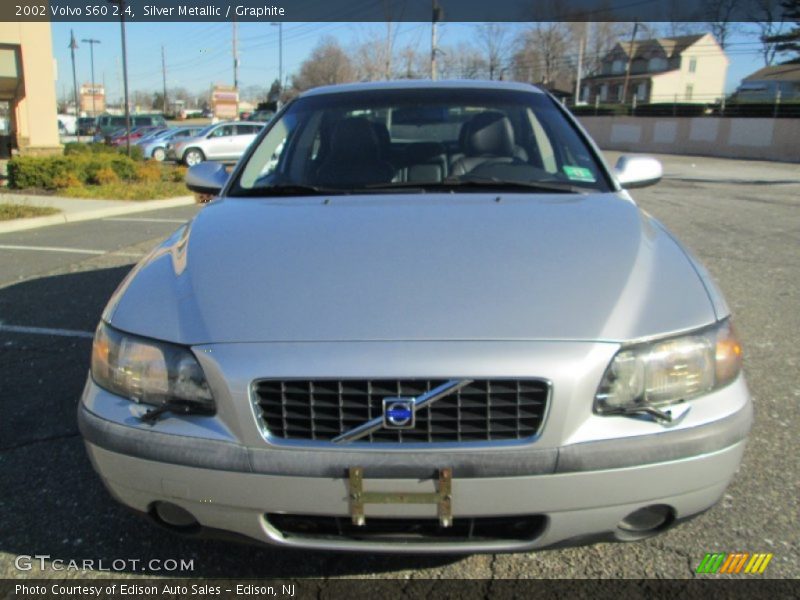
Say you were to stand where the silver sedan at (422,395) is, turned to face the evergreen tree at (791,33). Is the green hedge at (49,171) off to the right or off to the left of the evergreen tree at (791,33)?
left

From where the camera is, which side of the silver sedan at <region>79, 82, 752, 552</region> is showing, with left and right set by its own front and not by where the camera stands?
front

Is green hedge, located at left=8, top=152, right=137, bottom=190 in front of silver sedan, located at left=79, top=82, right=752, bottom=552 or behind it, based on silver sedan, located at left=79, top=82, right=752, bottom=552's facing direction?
behind

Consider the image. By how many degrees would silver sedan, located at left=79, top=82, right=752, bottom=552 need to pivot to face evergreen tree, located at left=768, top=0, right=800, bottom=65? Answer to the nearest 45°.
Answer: approximately 135° to its left
